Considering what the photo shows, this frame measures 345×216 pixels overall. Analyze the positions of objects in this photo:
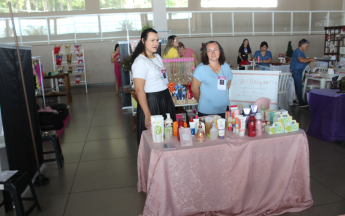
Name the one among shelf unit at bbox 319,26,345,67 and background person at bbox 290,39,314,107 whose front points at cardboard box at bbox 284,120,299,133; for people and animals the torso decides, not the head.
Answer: the shelf unit

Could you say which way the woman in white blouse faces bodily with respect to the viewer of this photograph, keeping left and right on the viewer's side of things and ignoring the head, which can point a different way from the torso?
facing the viewer and to the right of the viewer

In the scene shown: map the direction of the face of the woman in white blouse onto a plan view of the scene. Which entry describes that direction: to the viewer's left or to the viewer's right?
to the viewer's right

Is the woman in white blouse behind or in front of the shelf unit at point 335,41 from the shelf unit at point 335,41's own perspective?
in front

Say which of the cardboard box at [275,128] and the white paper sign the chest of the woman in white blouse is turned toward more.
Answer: the cardboard box

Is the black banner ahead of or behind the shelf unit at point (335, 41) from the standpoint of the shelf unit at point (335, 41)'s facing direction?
ahead

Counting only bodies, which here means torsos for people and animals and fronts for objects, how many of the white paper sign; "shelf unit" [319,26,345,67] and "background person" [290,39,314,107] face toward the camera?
2

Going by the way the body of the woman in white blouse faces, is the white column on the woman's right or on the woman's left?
on the woman's left

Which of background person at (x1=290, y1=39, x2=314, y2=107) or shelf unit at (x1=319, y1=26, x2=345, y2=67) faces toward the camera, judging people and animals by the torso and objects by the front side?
the shelf unit

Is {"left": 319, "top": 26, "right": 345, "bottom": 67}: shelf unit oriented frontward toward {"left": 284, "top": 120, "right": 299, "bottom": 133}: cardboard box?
yes

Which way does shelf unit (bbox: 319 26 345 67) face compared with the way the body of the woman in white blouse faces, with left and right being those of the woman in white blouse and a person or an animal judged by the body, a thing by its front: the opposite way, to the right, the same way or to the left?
to the right

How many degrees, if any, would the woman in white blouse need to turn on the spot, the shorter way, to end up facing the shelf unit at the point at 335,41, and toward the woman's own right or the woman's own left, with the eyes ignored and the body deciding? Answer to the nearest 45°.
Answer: approximately 90° to the woman's own left

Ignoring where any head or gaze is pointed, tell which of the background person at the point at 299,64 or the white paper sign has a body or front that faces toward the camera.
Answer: the white paper sign

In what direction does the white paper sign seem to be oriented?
toward the camera
